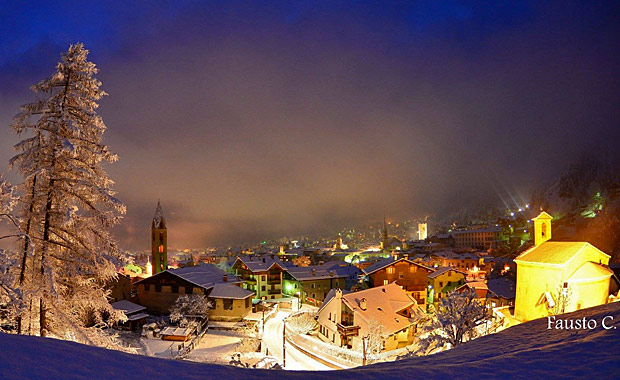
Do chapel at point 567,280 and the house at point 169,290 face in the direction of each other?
no

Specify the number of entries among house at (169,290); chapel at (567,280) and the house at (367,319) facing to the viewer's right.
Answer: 0

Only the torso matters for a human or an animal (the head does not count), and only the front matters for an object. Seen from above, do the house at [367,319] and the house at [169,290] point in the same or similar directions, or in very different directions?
same or similar directions

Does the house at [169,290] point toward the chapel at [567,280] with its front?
no

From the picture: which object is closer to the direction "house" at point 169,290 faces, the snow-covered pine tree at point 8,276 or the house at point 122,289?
the snow-covered pine tree

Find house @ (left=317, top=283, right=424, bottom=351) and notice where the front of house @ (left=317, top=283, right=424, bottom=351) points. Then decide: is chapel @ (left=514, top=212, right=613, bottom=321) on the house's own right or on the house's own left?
on the house's own left

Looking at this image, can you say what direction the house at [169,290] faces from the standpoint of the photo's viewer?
facing the viewer and to the left of the viewer

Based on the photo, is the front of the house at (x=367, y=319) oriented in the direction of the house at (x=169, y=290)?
no
